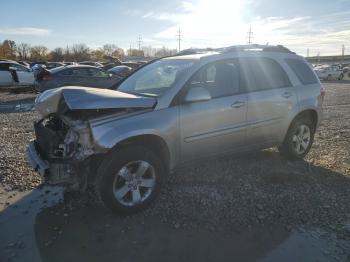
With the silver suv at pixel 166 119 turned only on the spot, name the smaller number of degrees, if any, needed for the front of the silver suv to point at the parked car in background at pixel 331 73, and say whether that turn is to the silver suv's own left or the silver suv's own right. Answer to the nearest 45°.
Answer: approximately 180°

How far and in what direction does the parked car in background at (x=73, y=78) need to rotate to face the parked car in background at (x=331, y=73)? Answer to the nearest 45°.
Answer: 0° — it already faces it

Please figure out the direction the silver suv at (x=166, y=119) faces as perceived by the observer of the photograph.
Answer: facing the viewer and to the left of the viewer

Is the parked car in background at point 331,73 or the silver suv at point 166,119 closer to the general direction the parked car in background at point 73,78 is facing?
the parked car in background

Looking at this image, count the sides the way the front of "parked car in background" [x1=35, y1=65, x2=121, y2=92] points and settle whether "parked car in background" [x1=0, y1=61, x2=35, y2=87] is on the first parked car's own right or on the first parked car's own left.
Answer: on the first parked car's own left

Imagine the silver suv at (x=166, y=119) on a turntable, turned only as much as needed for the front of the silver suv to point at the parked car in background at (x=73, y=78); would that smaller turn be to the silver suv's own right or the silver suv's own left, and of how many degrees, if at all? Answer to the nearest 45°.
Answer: approximately 135° to the silver suv's own right

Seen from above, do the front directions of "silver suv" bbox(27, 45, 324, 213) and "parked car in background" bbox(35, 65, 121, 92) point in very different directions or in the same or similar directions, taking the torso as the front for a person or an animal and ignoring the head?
very different directions

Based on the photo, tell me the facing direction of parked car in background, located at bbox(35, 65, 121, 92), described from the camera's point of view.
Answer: facing away from the viewer and to the right of the viewer
